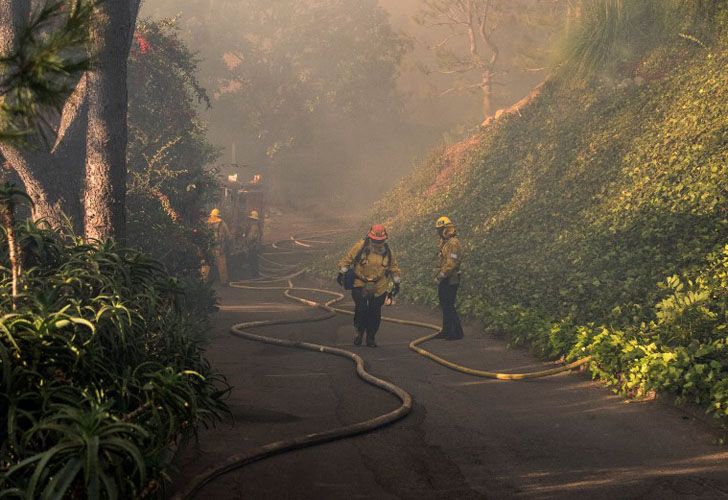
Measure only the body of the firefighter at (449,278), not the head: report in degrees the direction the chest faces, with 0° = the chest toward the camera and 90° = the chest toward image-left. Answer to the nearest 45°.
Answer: approximately 90°

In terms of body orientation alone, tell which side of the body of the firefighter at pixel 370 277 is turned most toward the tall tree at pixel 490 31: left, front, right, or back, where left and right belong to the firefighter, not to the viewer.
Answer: back

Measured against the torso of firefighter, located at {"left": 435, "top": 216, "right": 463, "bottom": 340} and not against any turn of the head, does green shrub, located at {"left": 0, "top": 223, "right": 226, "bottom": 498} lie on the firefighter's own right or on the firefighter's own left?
on the firefighter's own left
